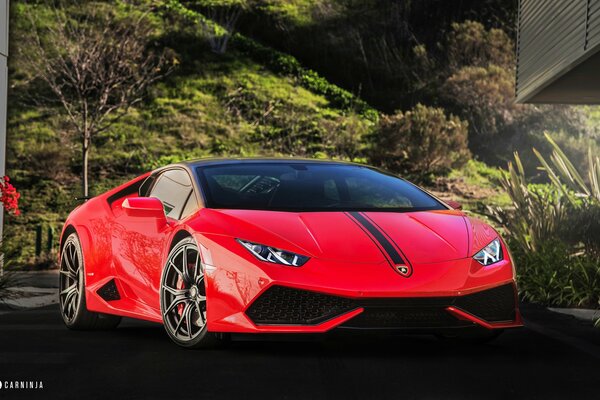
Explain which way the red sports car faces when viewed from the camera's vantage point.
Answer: facing the viewer and to the right of the viewer

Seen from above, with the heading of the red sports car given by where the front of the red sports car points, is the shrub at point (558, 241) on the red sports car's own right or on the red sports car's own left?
on the red sports car's own left

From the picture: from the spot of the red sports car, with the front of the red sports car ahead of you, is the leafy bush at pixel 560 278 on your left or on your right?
on your left

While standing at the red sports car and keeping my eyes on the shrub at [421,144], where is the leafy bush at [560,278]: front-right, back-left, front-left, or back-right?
front-right

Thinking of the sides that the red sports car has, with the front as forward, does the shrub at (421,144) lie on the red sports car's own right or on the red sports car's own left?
on the red sports car's own left
